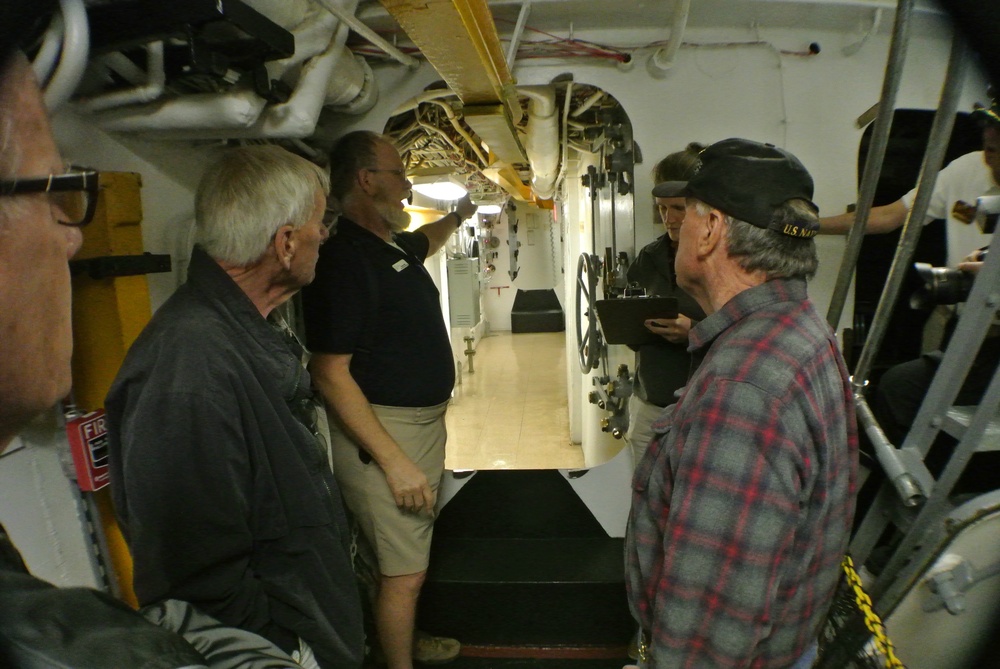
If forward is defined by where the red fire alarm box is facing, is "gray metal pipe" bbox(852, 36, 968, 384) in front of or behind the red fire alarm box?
in front

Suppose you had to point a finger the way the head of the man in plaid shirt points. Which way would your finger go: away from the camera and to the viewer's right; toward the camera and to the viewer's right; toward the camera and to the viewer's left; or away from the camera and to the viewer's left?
away from the camera and to the viewer's left

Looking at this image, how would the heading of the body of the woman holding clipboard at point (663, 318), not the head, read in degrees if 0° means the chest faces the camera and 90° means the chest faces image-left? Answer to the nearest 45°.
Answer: approximately 45°

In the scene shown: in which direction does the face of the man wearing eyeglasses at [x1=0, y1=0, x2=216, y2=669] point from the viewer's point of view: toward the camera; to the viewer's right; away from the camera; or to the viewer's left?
to the viewer's right

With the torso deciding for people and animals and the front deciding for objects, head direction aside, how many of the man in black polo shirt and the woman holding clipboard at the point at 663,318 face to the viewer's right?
1

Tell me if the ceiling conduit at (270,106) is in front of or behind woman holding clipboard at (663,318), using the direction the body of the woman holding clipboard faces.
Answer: in front

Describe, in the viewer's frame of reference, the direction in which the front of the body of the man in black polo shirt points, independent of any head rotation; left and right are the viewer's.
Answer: facing to the right of the viewer

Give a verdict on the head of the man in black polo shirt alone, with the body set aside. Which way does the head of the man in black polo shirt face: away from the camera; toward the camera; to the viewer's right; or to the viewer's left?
to the viewer's right

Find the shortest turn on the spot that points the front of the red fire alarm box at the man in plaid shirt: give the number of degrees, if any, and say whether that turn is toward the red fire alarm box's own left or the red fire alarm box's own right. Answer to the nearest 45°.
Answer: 0° — it already faces them
